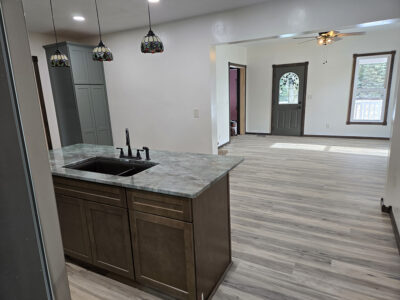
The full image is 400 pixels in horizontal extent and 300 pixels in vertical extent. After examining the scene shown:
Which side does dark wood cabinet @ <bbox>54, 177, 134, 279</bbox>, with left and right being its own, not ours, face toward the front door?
back

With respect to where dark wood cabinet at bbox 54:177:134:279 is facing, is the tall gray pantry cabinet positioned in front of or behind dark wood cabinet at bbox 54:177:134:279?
behind

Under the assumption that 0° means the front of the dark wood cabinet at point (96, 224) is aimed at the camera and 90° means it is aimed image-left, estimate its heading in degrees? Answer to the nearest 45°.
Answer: approximately 45°

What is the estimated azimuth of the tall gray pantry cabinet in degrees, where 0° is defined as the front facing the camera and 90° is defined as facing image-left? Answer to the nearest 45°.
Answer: approximately 315°
